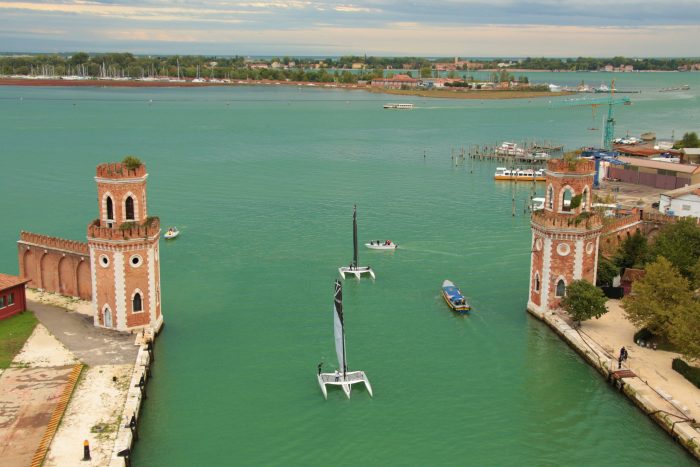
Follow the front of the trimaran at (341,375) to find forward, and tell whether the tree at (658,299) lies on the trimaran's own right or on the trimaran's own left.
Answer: on the trimaran's own left

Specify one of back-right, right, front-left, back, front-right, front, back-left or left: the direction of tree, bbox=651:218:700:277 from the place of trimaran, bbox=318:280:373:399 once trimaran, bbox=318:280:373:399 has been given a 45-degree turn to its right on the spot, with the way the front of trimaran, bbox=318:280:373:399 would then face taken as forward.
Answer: back

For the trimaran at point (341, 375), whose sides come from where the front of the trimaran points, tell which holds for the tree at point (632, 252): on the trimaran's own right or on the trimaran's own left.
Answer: on the trimaran's own left

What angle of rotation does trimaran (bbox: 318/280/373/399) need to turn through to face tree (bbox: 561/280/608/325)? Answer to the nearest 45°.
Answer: approximately 135° to its left
